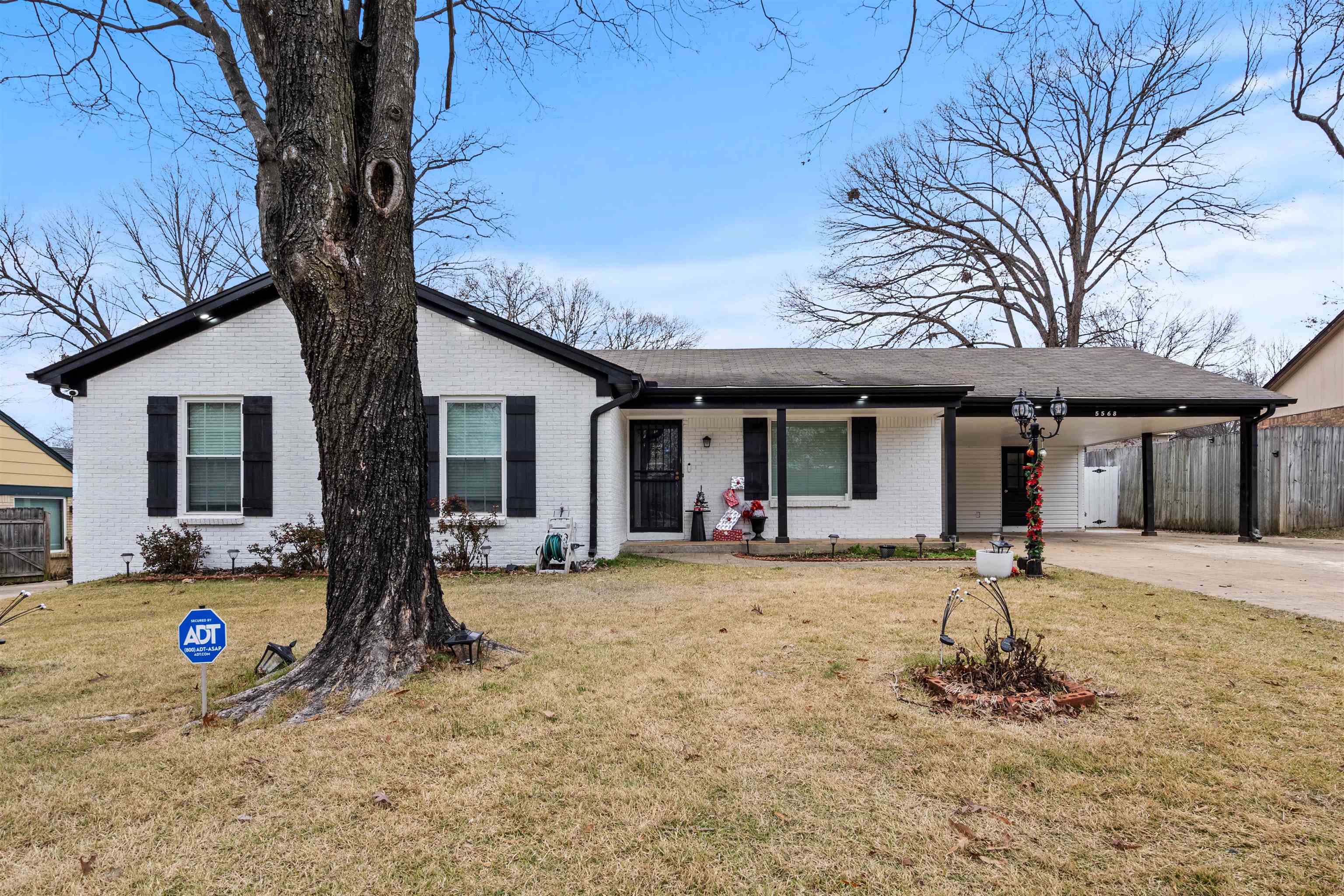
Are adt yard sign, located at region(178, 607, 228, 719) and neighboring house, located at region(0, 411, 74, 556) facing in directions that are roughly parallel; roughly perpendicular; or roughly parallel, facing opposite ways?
roughly parallel

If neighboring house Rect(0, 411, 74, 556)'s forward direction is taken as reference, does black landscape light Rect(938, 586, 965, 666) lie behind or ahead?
ahead

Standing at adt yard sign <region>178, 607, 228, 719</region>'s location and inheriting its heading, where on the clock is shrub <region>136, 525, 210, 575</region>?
The shrub is roughly at 6 o'clock from the adt yard sign.

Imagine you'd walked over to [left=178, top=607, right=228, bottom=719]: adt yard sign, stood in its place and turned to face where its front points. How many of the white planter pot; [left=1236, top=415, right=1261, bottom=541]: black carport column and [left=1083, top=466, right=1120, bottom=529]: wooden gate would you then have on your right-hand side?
0

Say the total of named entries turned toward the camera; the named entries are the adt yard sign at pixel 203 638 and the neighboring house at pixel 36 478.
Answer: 2

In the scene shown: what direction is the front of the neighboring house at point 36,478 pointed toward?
toward the camera

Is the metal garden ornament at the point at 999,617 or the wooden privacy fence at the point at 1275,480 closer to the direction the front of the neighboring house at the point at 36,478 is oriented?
the metal garden ornament

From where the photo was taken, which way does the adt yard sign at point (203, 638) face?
toward the camera

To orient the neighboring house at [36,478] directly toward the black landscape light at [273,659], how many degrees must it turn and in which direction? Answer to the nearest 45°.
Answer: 0° — it already faces it
